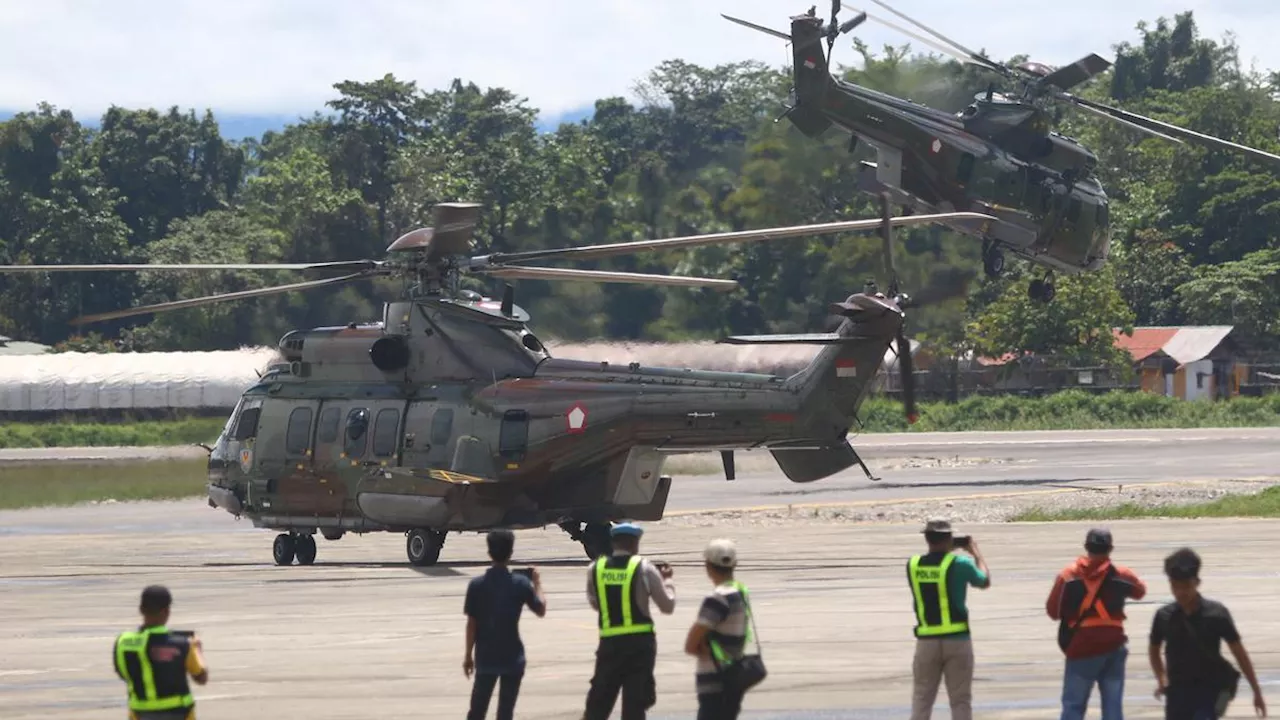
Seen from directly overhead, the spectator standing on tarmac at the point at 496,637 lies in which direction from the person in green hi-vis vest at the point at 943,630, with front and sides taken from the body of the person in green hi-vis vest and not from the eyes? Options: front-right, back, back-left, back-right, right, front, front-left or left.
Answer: back-left

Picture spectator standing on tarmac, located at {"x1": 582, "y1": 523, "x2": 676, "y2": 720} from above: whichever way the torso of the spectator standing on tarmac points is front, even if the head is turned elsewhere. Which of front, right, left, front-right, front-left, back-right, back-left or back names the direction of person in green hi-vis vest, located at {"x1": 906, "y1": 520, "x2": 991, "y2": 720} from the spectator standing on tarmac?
front-right

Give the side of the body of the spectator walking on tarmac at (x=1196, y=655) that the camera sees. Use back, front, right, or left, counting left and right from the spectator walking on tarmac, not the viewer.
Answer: front

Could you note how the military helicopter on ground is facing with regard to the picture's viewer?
facing away from the viewer and to the left of the viewer

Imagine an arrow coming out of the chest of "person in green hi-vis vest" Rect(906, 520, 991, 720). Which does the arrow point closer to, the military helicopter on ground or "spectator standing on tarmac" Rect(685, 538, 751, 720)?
the military helicopter on ground

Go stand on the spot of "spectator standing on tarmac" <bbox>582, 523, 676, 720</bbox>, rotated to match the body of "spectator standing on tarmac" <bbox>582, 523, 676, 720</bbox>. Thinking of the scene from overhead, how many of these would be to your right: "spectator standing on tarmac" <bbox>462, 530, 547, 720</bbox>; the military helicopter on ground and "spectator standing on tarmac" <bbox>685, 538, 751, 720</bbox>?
1

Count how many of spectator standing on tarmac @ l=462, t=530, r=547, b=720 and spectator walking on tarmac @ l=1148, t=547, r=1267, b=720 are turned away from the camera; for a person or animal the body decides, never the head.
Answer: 1

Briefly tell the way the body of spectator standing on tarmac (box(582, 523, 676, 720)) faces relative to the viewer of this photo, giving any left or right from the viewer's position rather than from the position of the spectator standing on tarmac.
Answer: facing away from the viewer and to the right of the viewer

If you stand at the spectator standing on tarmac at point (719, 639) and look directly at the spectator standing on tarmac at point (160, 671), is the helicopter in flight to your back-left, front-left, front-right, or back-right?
back-right

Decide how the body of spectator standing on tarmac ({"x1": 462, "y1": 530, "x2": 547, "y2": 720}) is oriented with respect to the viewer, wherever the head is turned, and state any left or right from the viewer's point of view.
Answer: facing away from the viewer

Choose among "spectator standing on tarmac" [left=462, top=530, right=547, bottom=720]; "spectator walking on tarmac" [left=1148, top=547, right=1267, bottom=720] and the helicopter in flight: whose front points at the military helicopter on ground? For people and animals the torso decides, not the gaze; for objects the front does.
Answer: "spectator standing on tarmac" [left=462, top=530, right=547, bottom=720]

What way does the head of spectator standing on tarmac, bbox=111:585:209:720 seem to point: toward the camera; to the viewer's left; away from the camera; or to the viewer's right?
away from the camera

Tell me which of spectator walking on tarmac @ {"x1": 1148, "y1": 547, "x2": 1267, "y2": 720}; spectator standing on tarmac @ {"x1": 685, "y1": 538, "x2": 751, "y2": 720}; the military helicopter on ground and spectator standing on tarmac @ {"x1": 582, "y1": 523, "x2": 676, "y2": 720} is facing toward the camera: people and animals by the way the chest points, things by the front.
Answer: spectator walking on tarmac @ {"x1": 1148, "y1": 547, "x2": 1267, "y2": 720}

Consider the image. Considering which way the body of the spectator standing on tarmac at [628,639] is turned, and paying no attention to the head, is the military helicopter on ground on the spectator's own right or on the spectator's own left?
on the spectator's own left

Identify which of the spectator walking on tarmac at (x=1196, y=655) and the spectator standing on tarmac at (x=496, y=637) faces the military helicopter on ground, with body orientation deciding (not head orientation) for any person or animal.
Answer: the spectator standing on tarmac at (x=496, y=637)

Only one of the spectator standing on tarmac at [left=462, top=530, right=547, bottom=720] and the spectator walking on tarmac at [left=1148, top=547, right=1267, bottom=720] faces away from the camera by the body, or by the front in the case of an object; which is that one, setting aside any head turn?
the spectator standing on tarmac at [left=462, top=530, right=547, bottom=720]

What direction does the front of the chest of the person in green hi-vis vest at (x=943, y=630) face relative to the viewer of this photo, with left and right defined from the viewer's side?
facing away from the viewer and to the right of the viewer

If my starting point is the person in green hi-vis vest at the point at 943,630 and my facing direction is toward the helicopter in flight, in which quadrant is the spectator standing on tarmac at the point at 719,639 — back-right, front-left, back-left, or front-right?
back-left
